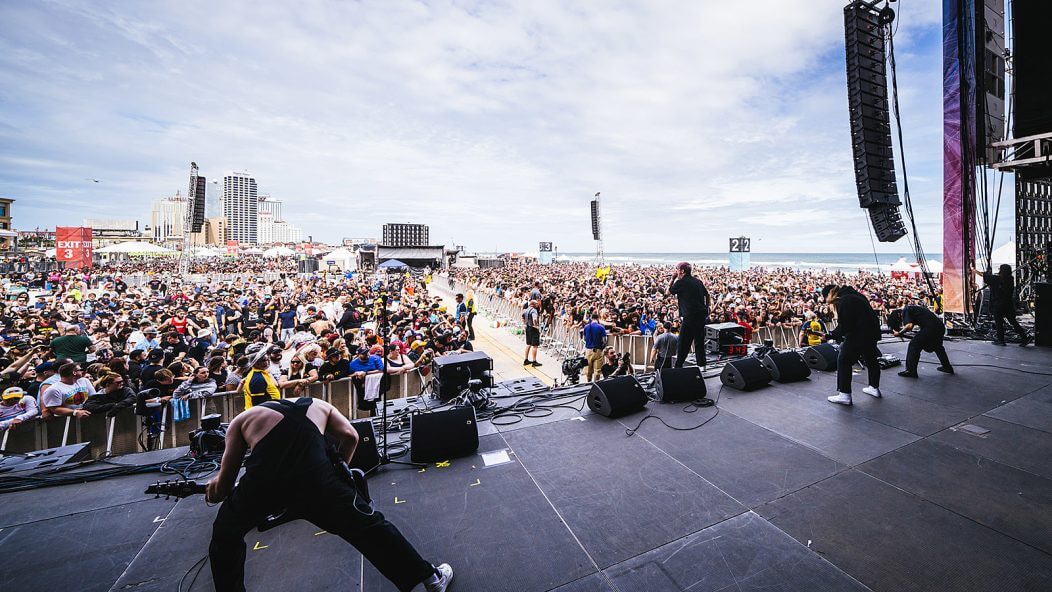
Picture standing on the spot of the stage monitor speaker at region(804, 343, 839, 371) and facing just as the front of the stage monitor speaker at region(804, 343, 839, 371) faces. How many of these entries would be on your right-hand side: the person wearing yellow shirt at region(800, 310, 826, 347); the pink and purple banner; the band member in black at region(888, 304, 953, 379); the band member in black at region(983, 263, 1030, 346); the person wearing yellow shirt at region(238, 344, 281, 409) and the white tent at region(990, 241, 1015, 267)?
1

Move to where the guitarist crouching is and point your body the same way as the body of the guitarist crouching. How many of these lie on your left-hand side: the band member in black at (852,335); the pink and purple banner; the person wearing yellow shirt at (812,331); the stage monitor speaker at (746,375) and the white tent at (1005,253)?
0

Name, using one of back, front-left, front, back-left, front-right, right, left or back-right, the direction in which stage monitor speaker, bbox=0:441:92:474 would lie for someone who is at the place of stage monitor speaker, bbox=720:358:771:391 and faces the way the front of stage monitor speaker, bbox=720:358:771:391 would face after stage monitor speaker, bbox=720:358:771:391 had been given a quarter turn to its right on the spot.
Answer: front

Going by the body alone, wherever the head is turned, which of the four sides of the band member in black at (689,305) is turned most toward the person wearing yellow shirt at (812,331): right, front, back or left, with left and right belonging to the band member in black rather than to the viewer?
right

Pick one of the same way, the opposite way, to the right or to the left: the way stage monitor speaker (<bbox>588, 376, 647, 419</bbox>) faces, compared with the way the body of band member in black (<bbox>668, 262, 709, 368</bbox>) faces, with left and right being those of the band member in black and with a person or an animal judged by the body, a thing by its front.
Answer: the opposite way

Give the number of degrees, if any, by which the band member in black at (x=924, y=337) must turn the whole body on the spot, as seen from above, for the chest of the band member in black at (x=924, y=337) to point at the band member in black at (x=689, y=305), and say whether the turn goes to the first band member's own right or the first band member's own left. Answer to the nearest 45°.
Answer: approximately 45° to the first band member's own left

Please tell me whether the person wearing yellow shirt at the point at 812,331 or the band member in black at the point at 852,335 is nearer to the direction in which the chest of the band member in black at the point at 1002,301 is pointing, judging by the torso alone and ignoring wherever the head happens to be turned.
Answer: the person wearing yellow shirt

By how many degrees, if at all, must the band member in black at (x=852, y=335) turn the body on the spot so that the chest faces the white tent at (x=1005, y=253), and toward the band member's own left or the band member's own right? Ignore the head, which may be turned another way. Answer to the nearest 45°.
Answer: approximately 90° to the band member's own right

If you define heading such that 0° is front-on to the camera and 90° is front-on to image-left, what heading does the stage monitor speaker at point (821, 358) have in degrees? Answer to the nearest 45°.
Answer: approximately 315°

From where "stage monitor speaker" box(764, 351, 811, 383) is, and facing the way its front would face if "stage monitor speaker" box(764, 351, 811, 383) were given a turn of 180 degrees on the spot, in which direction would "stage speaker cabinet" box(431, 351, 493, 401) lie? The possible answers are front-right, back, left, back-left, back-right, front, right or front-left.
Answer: left

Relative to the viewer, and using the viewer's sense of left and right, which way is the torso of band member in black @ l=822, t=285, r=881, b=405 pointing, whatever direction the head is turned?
facing to the left of the viewer

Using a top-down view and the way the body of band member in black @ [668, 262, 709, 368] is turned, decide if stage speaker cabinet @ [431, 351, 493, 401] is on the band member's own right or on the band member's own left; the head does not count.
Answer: on the band member's own left

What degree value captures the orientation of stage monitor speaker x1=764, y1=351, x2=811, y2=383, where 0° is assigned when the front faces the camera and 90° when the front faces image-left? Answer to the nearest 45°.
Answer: approximately 315°

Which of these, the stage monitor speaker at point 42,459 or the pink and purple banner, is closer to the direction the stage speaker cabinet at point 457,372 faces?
the stage monitor speaker

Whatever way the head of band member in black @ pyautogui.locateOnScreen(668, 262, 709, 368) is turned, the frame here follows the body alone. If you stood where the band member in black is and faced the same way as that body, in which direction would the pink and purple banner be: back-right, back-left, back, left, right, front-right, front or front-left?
right

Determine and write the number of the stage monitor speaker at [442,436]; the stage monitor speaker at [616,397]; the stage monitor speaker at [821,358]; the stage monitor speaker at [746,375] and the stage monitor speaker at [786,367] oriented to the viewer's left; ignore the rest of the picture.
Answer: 0

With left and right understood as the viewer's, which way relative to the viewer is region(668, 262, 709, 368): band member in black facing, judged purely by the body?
facing away from the viewer and to the left of the viewer
